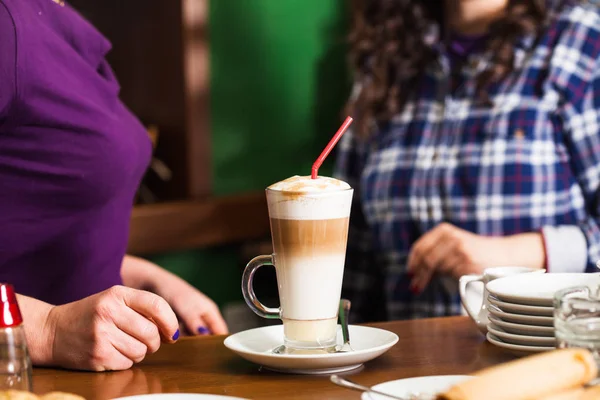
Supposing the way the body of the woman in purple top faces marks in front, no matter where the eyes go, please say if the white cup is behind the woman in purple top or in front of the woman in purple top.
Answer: in front

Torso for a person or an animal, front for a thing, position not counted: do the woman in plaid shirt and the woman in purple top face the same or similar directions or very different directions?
very different directions

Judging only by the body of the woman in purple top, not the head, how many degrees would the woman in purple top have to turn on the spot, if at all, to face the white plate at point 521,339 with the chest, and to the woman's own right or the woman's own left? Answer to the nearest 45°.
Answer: approximately 45° to the woman's own right

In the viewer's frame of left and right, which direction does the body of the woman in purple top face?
facing to the right of the viewer

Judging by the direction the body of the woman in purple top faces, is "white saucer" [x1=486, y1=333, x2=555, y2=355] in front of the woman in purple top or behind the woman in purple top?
in front

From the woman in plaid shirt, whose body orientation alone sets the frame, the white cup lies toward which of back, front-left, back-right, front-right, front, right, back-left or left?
front-left

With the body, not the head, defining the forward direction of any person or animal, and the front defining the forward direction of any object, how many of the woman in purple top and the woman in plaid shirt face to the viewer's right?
1

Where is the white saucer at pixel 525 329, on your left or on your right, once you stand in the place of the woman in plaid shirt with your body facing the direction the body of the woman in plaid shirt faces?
on your left

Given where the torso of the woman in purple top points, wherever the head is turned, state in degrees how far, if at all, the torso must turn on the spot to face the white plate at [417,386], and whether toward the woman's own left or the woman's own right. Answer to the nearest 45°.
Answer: approximately 45° to the woman's own right

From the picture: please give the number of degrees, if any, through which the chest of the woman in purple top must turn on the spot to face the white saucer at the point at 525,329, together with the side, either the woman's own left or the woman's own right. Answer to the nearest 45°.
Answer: approximately 45° to the woman's own right
